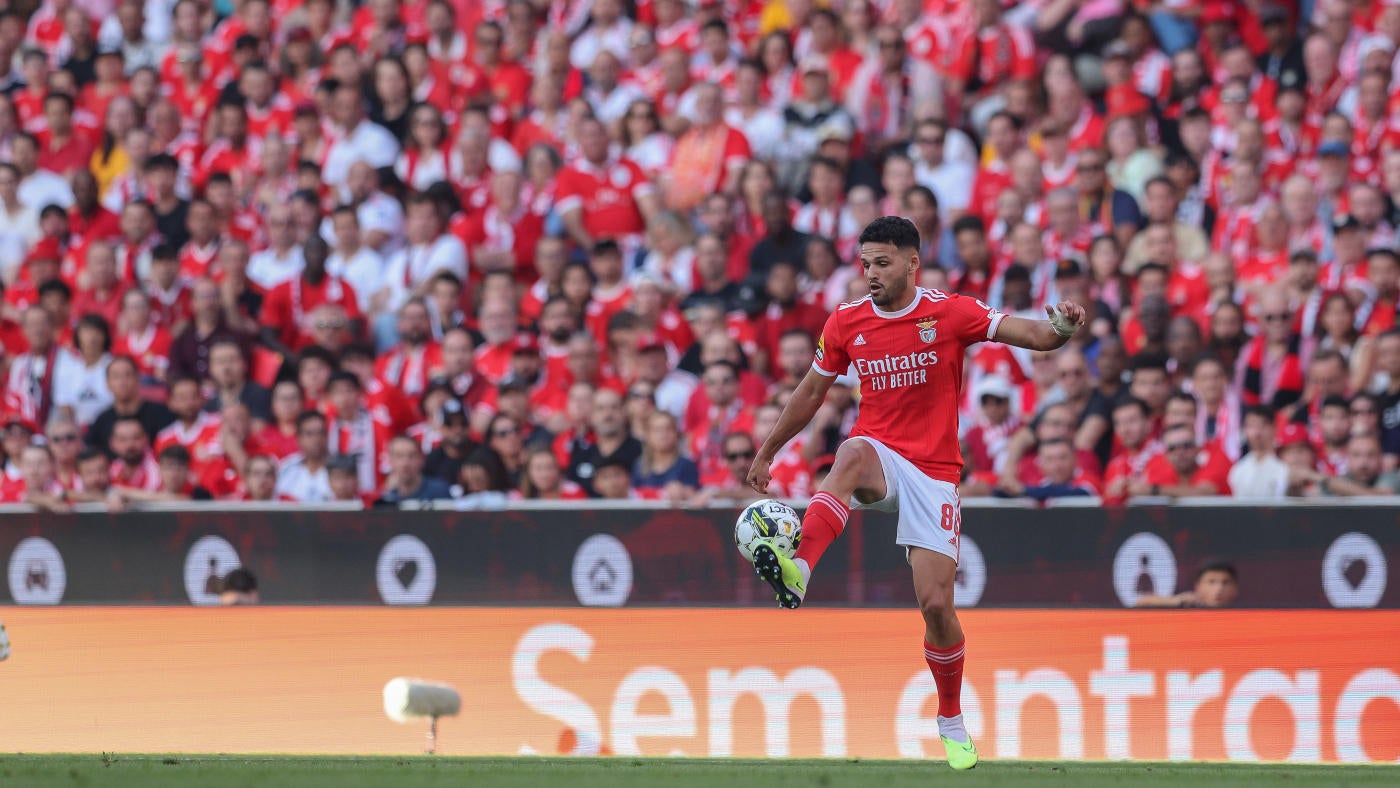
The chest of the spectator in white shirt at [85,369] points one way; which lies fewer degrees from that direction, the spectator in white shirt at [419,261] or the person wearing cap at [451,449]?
the person wearing cap

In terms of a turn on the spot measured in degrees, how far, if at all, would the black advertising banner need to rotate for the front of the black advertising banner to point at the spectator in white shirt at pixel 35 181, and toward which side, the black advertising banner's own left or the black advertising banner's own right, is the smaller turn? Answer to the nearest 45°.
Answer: approximately 135° to the black advertising banner's own right

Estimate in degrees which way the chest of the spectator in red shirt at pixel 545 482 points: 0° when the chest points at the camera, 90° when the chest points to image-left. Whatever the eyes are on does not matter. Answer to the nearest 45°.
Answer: approximately 0°

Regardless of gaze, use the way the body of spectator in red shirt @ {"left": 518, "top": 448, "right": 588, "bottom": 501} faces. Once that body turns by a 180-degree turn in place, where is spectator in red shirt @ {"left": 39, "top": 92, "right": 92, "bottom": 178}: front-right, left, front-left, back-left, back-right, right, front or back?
front-left

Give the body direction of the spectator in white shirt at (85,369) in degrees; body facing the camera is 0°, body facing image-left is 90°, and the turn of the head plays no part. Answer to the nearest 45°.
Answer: approximately 0°

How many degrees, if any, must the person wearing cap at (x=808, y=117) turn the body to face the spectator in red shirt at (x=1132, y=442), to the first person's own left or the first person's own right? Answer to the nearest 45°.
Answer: approximately 45° to the first person's own left

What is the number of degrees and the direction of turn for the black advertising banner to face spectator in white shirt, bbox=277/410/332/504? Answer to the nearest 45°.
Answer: approximately 135° to its right

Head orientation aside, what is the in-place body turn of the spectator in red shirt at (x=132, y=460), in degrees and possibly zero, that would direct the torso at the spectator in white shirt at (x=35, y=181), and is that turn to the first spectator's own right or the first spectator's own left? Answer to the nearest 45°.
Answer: approximately 180°
